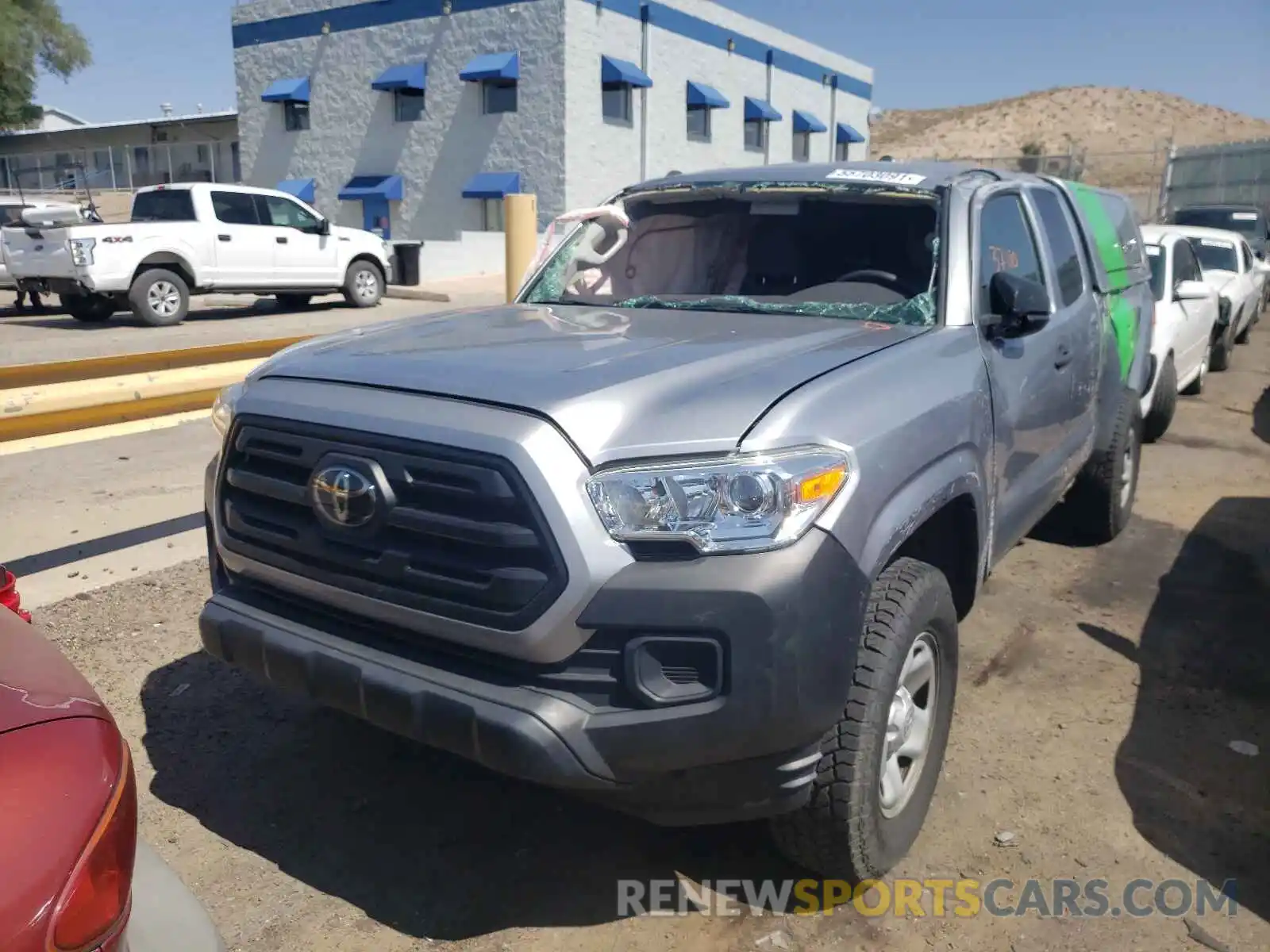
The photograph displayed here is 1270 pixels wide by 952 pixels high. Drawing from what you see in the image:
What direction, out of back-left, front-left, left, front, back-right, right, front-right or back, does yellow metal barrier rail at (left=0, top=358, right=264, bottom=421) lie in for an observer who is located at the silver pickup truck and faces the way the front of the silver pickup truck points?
right

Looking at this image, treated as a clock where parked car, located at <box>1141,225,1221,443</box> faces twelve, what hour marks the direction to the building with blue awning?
The building with blue awning is roughly at 3 o'clock from the parked car.

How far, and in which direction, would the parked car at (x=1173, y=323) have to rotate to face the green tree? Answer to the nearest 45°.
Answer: approximately 90° to its right

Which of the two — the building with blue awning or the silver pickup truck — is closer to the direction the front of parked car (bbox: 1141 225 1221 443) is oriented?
the silver pickup truck

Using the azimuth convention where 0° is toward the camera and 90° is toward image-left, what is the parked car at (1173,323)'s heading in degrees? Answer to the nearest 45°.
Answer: approximately 45°

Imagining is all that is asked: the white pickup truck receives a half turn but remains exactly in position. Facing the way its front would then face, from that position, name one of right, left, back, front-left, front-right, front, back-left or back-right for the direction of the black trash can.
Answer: back

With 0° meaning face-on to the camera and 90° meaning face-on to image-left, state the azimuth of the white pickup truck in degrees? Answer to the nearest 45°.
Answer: approximately 225°

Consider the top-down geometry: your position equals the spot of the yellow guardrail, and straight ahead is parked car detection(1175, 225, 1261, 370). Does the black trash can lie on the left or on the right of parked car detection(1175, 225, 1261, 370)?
left
